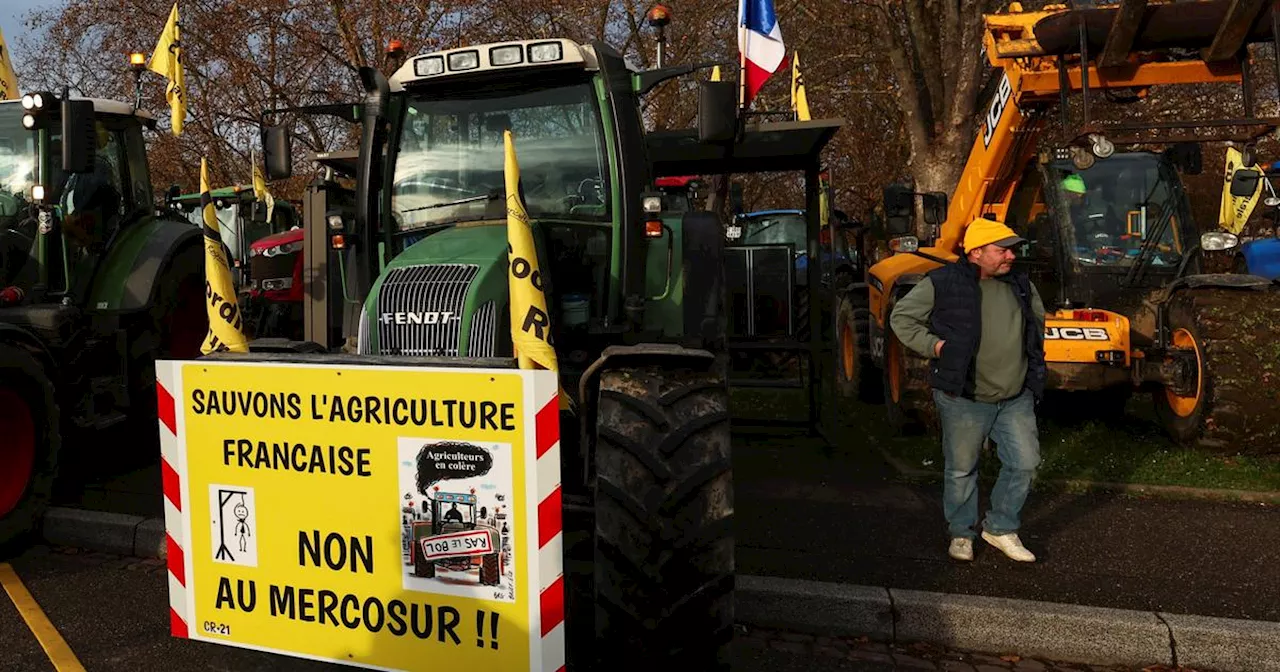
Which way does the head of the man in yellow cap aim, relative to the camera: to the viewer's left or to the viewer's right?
to the viewer's right

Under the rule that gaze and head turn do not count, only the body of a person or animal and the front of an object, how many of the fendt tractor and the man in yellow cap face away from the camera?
0

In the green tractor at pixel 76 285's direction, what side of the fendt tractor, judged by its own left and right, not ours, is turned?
right

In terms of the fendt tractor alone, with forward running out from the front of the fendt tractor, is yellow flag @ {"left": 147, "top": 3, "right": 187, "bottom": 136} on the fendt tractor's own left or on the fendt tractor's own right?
on the fendt tractor's own right

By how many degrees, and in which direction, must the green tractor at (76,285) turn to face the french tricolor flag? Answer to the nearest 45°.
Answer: approximately 135° to its left

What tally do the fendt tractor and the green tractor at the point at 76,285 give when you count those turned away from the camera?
0

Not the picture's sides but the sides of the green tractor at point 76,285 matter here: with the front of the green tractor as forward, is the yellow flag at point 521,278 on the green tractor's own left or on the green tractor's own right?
on the green tractor's own left
